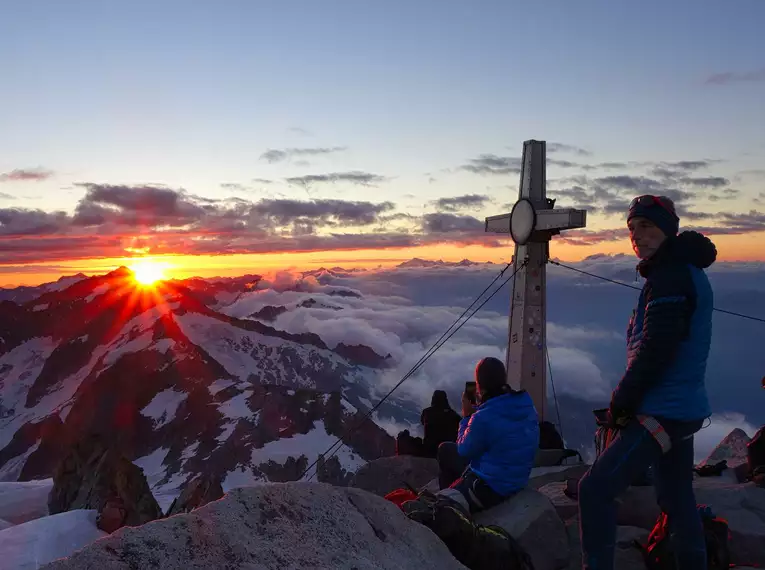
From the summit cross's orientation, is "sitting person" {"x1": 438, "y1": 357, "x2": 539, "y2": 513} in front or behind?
in front

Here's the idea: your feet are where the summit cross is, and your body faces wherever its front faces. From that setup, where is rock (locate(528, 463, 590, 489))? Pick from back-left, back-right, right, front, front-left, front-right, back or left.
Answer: front-left

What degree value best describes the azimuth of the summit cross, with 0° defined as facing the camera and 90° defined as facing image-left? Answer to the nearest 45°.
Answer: approximately 45°

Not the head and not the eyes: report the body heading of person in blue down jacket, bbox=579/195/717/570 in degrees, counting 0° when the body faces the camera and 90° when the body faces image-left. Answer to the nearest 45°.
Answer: approximately 90°

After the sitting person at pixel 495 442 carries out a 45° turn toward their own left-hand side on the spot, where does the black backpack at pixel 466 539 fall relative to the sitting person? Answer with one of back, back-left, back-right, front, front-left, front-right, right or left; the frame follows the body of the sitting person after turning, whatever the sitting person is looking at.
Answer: left

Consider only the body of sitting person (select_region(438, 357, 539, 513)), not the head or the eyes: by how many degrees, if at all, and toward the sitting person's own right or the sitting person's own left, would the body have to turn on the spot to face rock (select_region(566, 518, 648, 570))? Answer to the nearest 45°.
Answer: approximately 135° to the sitting person's own right

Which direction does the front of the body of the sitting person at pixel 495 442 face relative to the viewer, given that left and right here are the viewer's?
facing away from the viewer and to the left of the viewer

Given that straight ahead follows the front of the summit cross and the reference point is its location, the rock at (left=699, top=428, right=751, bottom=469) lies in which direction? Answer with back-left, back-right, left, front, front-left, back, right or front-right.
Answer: back-left

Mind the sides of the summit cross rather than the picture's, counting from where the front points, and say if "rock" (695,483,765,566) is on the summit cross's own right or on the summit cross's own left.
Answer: on the summit cross's own left

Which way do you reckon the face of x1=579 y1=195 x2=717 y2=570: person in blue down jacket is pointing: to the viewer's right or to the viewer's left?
to the viewer's left

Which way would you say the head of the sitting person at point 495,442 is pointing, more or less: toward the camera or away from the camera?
away from the camera

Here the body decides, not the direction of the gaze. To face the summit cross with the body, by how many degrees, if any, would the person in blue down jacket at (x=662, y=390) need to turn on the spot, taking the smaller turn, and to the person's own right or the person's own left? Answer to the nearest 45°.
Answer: approximately 90° to the person's own right
